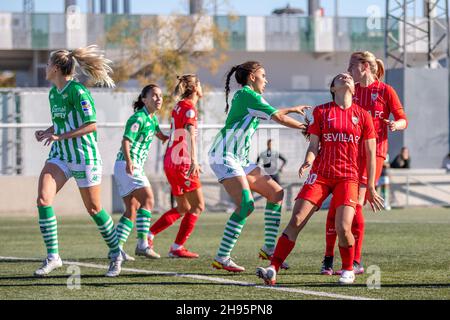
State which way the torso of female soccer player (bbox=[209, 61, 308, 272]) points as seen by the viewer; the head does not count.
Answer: to the viewer's right

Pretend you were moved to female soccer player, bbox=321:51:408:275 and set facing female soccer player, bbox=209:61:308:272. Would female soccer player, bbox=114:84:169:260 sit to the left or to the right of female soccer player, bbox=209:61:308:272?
right

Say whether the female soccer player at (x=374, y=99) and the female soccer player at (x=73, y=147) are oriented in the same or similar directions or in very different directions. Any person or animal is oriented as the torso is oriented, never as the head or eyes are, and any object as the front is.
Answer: same or similar directions

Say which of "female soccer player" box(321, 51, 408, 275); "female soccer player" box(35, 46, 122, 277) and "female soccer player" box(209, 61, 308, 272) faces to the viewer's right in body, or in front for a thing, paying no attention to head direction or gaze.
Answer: "female soccer player" box(209, 61, 308, 272)

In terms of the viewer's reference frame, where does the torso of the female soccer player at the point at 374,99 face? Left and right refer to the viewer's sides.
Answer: facing the viewer and to the left of the viewer

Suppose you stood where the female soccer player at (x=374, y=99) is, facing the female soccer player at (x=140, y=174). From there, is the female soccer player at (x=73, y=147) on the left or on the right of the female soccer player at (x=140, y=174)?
left

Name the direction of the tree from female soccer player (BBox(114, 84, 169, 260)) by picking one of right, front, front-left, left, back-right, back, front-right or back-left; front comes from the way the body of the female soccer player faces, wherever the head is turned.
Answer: back-left

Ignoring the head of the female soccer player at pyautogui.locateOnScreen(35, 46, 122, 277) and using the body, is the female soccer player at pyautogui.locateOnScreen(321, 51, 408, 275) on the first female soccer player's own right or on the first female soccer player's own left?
on the first female soccer player's own left

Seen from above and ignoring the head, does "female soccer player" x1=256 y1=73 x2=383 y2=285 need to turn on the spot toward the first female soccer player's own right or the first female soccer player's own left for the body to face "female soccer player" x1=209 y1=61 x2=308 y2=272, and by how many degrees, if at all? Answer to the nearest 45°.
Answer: approximately 135° to the first female soccer player's own right

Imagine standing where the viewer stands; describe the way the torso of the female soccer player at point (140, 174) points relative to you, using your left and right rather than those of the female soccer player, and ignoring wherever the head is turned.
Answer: facing the viewer and to the right of the viewer

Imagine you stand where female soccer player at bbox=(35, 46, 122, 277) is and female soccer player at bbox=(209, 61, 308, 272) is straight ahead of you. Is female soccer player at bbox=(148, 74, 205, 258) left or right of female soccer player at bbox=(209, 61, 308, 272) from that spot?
left

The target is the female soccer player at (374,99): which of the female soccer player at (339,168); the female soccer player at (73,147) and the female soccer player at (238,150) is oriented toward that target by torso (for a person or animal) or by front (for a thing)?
the female soccer player at (238,150)

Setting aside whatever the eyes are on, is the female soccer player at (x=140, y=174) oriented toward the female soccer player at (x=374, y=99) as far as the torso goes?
yes

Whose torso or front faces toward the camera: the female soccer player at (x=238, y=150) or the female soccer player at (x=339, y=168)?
the female soccer player at (x=339, y=168)

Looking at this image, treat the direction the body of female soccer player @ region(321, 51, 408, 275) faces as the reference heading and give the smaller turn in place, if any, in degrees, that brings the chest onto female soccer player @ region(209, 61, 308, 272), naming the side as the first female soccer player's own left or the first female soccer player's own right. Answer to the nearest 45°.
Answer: approximately 45° to the first female soccer player's own right

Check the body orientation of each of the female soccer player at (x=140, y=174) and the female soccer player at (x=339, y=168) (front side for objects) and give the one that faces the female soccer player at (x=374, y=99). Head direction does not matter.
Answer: the female soccer player at (x=140, y=174)

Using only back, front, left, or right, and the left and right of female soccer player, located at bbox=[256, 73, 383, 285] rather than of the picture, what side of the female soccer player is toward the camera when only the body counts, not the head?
front

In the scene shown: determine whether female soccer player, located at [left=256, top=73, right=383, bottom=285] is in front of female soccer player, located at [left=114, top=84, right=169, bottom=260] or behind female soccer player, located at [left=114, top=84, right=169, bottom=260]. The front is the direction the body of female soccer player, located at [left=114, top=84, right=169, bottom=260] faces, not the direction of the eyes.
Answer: in front
